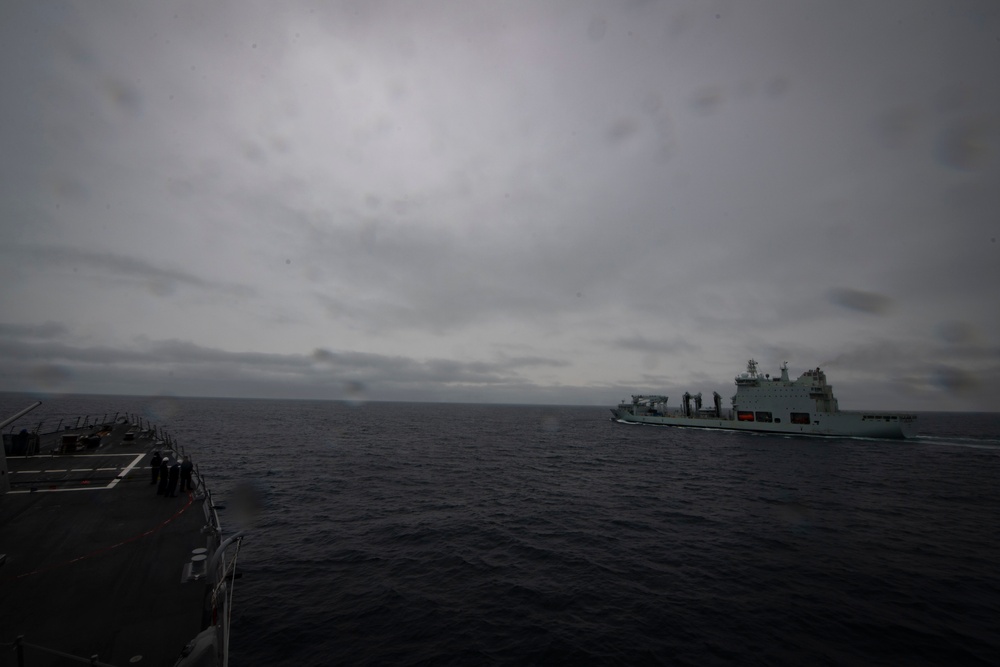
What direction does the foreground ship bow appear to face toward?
away from the camera
